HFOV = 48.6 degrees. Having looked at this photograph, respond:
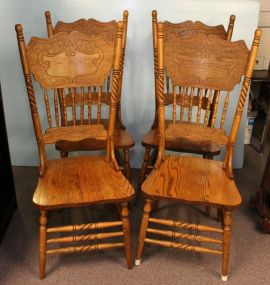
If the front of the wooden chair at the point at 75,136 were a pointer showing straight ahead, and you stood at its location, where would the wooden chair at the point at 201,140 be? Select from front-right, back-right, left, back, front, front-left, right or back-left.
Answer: left

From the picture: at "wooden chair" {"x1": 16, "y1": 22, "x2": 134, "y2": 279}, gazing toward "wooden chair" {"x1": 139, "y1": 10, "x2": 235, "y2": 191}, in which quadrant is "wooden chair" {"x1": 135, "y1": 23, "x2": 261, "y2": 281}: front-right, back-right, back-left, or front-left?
front-right

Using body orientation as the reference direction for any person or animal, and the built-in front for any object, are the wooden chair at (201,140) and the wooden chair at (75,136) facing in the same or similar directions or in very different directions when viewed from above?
same or similar directions

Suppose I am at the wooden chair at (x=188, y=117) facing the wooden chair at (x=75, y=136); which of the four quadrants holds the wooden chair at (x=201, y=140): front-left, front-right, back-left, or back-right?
front-left

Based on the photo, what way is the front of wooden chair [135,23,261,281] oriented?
toward the camera

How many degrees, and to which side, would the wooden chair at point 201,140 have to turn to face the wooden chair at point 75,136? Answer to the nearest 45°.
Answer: approximately 90° to its right

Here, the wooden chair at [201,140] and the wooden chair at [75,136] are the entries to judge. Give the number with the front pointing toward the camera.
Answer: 2

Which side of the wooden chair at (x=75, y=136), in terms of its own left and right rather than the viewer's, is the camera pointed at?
front
